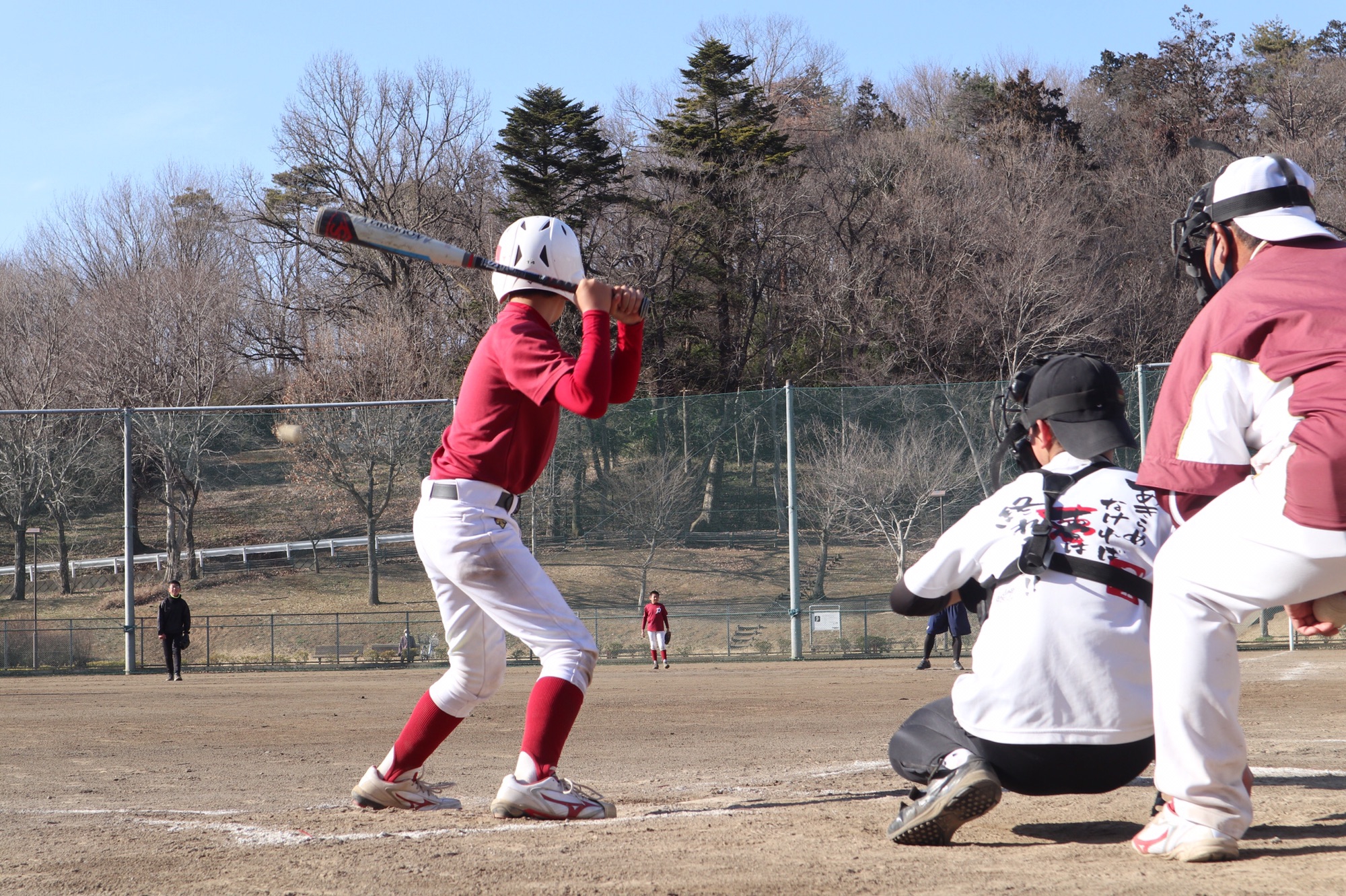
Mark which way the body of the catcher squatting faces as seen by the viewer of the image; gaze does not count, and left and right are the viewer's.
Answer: facing away from the viewer and to the left of the viewer

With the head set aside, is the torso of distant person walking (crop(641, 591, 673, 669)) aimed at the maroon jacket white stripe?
yes

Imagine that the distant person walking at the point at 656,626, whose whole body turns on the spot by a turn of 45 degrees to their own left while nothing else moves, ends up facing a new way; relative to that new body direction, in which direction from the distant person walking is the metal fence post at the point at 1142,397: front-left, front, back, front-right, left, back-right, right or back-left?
front-left

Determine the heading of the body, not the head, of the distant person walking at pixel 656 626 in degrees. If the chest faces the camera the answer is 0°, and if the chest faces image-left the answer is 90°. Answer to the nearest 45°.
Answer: approximately 0°

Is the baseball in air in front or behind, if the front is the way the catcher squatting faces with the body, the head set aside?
in front

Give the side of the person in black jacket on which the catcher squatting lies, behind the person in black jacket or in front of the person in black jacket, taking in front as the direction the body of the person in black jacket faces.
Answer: in front

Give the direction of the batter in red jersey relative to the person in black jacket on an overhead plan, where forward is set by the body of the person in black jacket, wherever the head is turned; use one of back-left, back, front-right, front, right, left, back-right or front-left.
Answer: front

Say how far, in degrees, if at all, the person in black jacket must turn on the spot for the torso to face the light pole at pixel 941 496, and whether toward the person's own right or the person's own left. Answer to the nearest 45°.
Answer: approximately 90° to the person's own left
